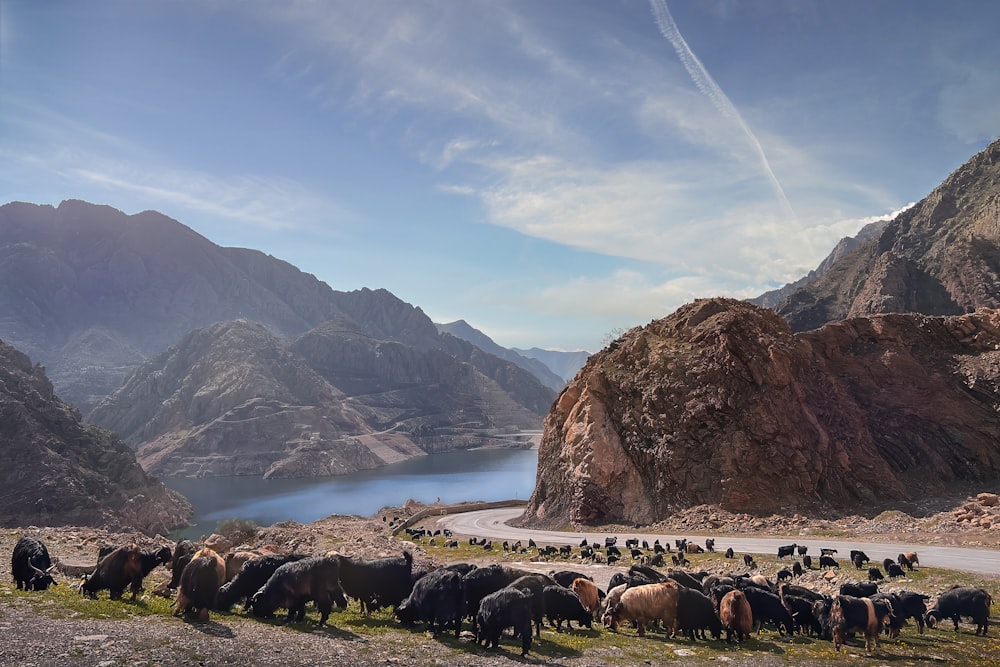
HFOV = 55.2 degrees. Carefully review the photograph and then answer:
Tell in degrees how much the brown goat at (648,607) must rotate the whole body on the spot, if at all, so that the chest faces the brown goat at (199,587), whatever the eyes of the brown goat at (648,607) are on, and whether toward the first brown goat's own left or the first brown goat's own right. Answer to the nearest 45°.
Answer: approximately 45° to the first brown goat's own left

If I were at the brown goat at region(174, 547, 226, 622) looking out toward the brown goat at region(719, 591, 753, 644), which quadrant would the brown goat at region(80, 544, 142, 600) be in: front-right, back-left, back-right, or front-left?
back-left

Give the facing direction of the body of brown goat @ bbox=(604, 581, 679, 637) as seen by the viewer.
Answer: to the viewer's left

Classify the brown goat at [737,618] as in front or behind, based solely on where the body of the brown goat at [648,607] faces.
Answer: behind

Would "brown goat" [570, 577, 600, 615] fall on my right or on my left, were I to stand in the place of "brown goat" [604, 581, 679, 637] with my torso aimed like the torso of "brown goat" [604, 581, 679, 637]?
on my right
